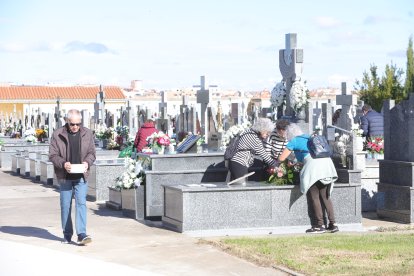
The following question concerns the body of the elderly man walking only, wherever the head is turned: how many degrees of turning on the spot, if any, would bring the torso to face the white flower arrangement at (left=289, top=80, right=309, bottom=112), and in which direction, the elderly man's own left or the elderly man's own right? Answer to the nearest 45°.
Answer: approximately 135° to the elderly man's own left

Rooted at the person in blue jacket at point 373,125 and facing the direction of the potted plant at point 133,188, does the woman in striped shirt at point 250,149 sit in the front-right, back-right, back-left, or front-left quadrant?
front-left

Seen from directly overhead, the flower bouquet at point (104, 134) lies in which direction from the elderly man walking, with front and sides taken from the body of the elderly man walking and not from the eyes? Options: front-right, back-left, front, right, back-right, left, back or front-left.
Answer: back

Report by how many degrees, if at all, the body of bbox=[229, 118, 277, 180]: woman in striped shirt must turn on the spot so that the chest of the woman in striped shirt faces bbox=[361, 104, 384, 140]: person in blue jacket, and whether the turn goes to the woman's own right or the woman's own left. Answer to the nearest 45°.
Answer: approximately 45° to the woman's own left

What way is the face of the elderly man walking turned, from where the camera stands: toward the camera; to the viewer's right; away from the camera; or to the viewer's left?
toward the camera

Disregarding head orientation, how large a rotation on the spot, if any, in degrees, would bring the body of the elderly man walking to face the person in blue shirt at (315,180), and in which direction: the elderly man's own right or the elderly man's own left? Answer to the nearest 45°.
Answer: approximately 90° to the elderly man's own left

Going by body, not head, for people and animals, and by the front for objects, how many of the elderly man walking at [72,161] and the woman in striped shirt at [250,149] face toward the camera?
1

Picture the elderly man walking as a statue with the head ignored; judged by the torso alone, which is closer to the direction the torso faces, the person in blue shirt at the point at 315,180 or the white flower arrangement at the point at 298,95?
the person in blue shirt

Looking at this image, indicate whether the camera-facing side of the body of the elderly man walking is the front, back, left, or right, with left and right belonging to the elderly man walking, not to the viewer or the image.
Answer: front

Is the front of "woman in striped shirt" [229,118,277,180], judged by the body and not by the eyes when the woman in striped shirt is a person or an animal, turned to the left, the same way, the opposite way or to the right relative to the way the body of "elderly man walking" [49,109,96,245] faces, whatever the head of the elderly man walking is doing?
to the left
